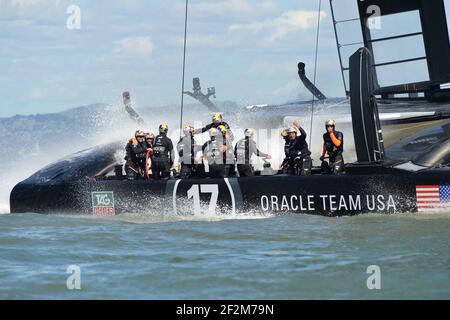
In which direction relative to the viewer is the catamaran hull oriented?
to the viewer's left

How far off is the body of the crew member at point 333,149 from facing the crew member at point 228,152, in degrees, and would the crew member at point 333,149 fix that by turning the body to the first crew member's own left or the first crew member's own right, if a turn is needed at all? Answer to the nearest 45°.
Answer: approximately 45° to the first crew member's own right

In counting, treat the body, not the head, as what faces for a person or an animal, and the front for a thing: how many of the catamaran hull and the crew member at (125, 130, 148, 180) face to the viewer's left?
1
